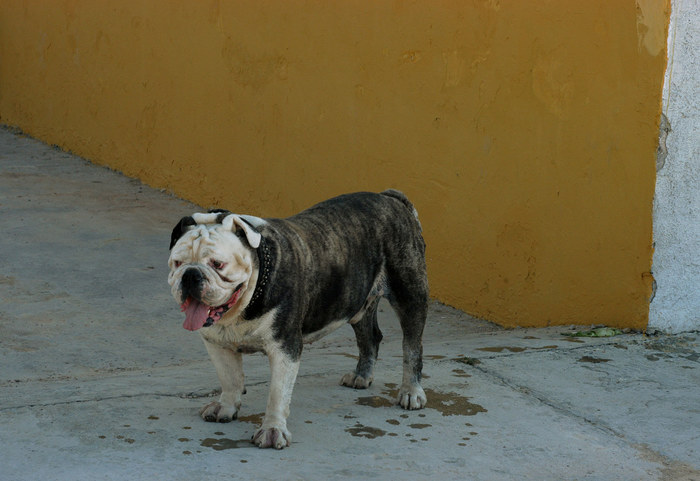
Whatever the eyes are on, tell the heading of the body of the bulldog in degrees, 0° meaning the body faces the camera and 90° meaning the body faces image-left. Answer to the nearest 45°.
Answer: approximately 45°
